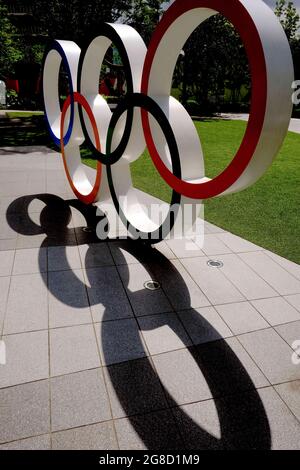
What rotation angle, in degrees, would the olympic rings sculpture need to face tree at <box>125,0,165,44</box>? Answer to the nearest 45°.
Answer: approximately 135° to its right

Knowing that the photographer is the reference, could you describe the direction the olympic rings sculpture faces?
facing the viewer and to the left of the viewer

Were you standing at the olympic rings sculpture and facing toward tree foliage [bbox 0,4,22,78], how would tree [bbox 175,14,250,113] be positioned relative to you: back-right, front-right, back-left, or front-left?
front-right

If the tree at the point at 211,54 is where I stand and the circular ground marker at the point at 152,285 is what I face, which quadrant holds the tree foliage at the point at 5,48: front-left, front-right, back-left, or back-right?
front-right

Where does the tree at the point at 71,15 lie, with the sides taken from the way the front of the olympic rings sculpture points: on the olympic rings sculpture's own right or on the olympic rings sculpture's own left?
on the olympic rings sculpture's own right

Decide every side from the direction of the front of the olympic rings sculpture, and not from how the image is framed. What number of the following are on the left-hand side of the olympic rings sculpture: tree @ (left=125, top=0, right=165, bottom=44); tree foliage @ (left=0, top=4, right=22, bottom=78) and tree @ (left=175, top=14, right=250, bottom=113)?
0

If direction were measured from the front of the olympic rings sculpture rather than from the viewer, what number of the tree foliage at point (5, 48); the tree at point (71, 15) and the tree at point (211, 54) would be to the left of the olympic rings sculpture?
0

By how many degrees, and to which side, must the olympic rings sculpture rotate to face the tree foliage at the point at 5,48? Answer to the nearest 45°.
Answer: approximately 90° to its right

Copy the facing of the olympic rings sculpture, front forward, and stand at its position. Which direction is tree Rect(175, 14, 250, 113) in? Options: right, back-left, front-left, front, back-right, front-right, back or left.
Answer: back-right
